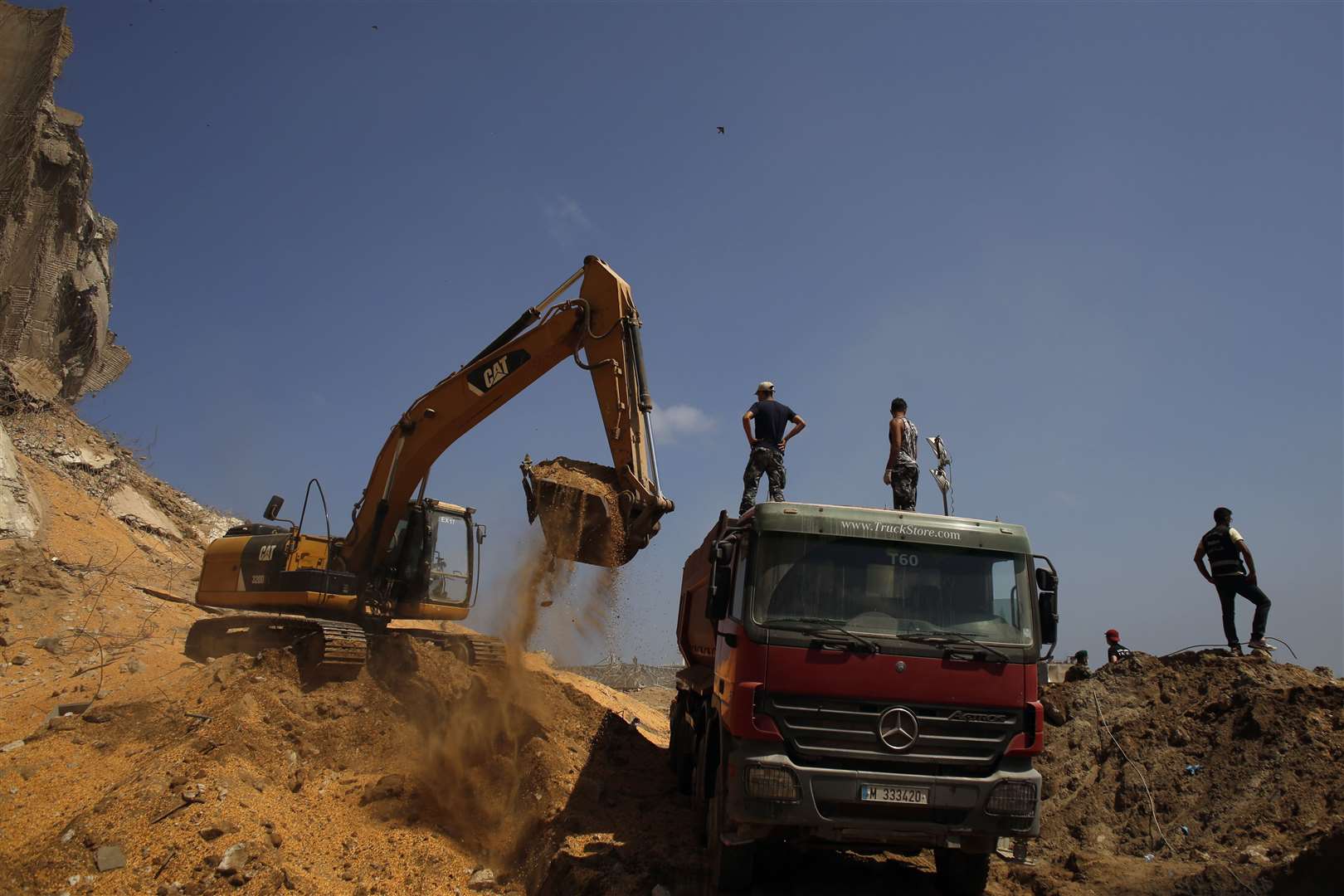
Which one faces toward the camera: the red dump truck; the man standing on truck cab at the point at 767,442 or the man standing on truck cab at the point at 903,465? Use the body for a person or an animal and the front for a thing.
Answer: the red dump truck

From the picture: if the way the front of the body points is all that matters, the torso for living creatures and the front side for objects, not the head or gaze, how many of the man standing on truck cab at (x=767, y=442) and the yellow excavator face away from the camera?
1

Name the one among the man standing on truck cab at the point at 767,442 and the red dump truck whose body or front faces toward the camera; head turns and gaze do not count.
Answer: the red dump truck

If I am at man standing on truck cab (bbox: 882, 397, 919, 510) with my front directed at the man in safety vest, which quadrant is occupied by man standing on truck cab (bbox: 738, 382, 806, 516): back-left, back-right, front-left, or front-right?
back-left

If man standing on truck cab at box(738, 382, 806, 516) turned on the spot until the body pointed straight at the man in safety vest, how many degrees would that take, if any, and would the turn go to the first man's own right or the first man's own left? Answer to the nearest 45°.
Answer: approximately 90° to the first man's own right

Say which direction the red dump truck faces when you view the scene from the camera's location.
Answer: facing the viewer

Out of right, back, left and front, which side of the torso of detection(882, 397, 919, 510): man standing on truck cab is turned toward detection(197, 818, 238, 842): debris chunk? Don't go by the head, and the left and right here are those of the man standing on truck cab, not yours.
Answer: left

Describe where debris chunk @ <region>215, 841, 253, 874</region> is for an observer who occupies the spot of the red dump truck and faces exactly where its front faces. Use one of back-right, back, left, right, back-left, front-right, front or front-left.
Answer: right

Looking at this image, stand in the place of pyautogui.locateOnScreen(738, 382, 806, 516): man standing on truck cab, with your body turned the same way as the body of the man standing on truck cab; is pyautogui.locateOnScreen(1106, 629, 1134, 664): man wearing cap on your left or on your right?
on your right

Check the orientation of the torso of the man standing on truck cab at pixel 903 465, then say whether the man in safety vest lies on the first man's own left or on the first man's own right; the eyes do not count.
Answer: on the first man's own right

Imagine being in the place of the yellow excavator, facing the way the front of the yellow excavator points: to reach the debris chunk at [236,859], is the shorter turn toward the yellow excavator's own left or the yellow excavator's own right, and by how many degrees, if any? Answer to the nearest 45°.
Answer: approximately 45° to the yellow excavator's own right

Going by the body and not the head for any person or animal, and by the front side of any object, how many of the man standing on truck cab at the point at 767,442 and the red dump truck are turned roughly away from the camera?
1

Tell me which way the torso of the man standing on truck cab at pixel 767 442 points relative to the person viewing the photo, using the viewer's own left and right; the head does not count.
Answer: facing away from the viewer

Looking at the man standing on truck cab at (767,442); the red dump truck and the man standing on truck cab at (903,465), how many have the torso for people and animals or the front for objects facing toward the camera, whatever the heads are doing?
1

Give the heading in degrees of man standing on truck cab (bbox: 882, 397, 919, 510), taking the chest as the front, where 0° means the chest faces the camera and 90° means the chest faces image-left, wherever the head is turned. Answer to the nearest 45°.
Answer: approximately 135°
